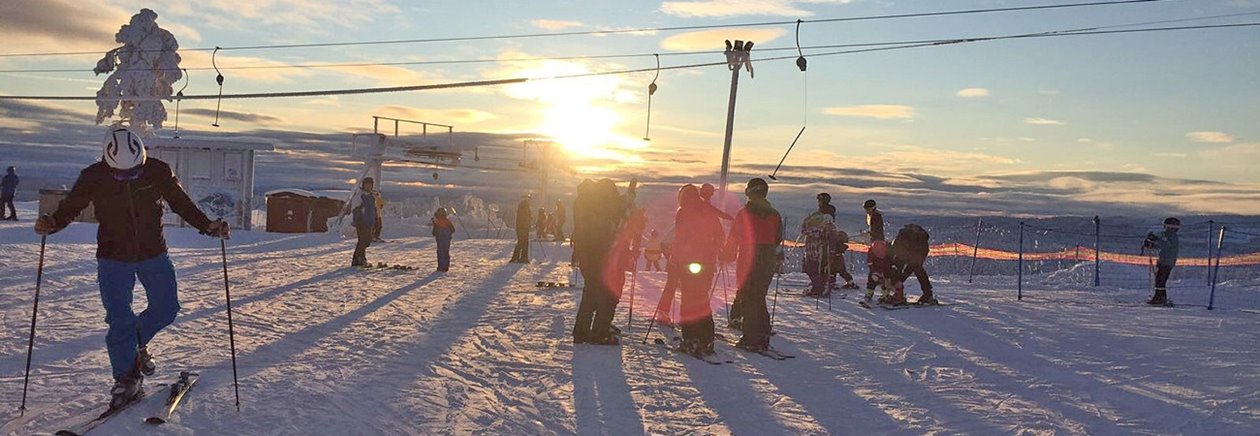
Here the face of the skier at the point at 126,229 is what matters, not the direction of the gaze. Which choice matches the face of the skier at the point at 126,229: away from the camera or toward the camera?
toward the camera

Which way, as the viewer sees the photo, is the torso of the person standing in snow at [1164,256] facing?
to the viewer's left

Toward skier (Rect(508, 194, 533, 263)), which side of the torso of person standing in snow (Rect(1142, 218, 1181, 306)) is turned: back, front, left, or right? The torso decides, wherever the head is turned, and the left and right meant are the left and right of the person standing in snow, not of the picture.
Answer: front

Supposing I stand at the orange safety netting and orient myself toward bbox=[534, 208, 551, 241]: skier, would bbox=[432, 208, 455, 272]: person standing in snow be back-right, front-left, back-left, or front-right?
front-left

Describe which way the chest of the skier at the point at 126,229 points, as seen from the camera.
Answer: toward the camera

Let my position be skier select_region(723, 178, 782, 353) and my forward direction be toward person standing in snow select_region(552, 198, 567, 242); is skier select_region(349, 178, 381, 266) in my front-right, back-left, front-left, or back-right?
front-left

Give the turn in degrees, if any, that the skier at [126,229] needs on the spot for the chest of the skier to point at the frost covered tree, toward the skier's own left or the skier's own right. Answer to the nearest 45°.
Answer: approximately 180°

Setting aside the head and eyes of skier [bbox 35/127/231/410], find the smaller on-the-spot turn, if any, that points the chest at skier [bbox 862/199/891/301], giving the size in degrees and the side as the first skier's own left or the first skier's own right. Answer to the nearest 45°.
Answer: approximately 90° to the first skier's own left

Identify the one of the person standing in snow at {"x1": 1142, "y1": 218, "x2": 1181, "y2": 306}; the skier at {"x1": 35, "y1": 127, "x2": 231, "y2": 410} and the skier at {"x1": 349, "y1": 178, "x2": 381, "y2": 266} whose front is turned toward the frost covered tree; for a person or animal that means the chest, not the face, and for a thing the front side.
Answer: the person standing in snow
